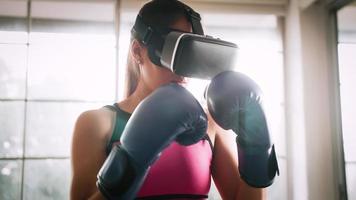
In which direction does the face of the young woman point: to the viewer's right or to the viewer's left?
to the viewer's right

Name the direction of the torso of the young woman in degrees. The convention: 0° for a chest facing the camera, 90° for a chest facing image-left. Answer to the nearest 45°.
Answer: approximately 315°
